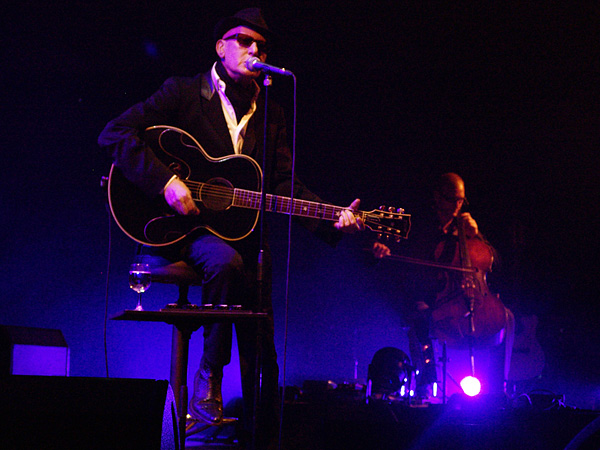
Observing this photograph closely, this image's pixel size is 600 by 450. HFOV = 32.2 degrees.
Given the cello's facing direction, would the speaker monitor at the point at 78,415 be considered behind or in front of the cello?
in front

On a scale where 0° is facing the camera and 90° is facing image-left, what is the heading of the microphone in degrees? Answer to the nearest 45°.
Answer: approximately 90°

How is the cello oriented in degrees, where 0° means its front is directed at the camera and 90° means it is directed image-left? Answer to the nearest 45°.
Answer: approximately 0°

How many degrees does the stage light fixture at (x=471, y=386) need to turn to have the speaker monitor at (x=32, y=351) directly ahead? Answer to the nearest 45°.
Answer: approximately 45° to its right

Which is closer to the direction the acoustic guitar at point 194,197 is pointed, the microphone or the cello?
the microphone
